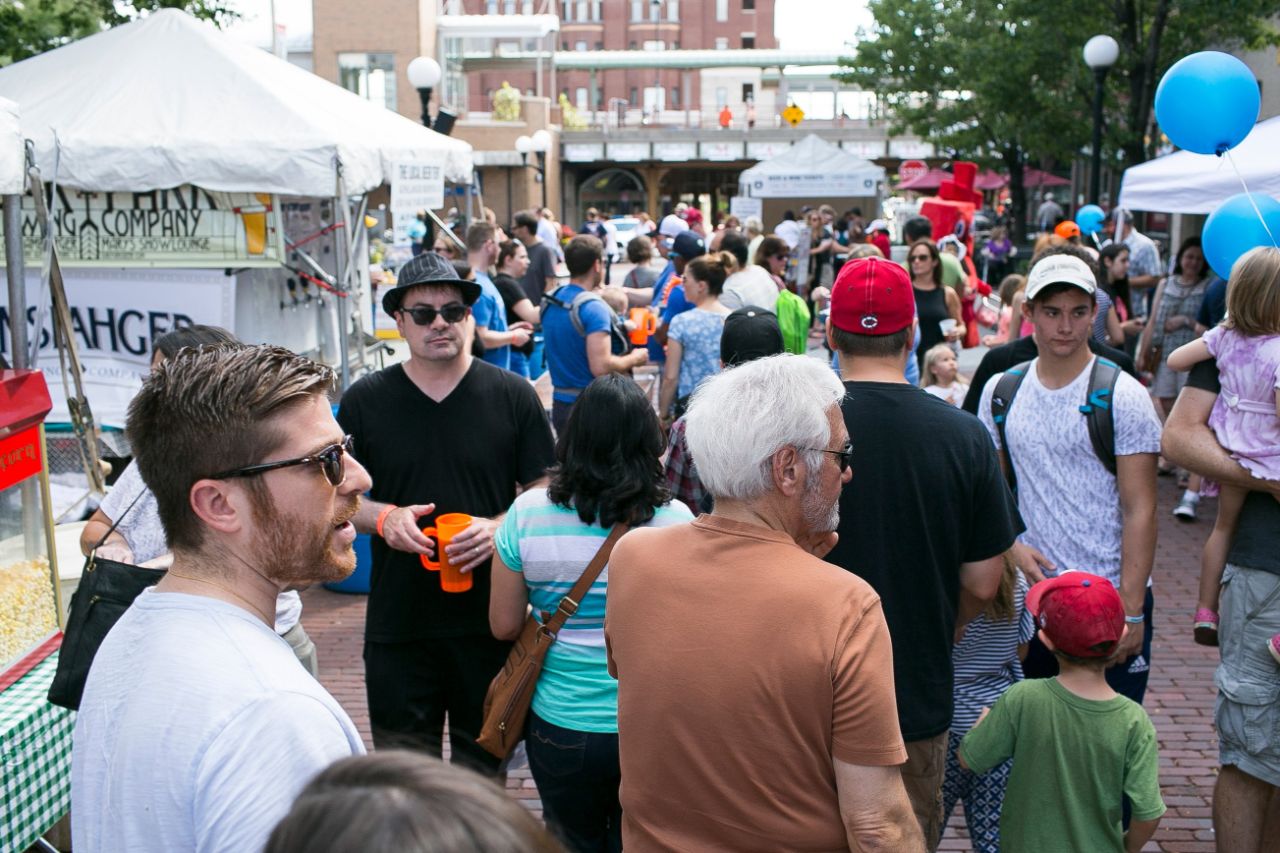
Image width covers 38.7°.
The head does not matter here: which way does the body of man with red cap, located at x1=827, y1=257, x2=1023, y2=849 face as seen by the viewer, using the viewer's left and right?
facing away from the viewer

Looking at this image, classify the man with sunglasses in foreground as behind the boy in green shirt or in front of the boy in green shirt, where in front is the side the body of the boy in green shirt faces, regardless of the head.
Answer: behind

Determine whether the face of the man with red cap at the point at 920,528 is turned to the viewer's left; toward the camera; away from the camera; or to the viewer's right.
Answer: away from the camera

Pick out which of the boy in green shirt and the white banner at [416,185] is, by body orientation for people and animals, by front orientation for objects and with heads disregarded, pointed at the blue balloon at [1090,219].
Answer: the boy in green shirt

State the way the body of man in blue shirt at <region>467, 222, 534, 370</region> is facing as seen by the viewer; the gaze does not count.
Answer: to the viewer's right

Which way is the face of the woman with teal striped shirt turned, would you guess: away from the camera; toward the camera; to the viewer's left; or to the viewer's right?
away from the camera

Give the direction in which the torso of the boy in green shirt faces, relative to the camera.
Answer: away from the camera

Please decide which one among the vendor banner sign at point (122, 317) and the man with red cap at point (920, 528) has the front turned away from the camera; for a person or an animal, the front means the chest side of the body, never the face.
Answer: the man with red cap

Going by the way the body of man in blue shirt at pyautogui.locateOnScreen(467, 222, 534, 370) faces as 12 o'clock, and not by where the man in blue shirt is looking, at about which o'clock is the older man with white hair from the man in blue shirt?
The older man with white hair is roughly at 3 o'clock from the man in blue shirt.

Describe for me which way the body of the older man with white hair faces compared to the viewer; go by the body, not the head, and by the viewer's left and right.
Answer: facing away from the viewer and to the right of the viewer

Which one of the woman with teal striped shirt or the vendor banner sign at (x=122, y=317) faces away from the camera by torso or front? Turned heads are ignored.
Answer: the woman with teal striped shirt

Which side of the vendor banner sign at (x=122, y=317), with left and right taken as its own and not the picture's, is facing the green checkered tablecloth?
front

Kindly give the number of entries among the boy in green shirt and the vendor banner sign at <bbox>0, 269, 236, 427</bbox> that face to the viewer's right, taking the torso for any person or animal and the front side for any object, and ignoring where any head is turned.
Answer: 0

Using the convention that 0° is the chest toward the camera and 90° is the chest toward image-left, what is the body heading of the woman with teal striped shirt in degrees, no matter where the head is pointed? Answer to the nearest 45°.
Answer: approximately 180°

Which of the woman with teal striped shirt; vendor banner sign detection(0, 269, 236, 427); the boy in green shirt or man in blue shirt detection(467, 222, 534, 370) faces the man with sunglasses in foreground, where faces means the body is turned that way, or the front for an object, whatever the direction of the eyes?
the vendor banner sign
